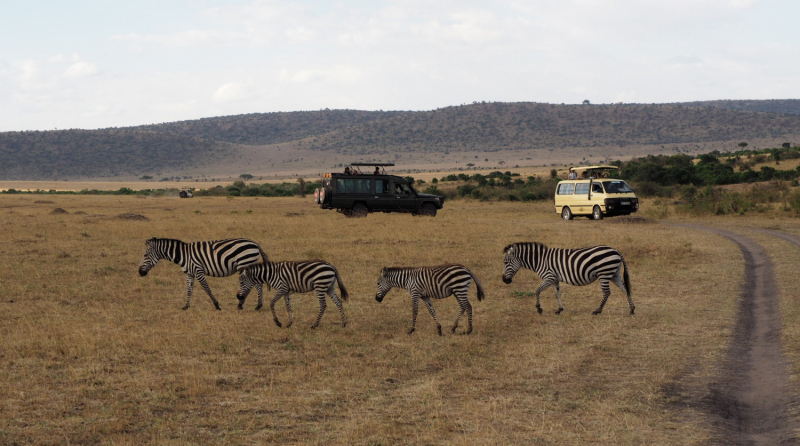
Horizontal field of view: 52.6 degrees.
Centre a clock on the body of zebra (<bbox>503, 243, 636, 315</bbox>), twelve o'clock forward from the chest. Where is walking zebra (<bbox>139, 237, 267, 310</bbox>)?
The walking zebra is roughly at 12 o'clock from the zebra.

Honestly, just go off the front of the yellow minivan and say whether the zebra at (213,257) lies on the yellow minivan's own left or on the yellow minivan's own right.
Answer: on the yellow minivan's own right

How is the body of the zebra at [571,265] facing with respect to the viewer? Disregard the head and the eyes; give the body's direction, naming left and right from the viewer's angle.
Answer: facing to the left of the viewer

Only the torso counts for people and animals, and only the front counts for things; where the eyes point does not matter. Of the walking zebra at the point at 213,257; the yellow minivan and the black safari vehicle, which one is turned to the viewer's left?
the walking zebra

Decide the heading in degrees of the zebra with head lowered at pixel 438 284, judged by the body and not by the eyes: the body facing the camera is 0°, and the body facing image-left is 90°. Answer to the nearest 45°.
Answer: approximately 90°

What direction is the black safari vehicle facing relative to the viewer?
to the viewer's right

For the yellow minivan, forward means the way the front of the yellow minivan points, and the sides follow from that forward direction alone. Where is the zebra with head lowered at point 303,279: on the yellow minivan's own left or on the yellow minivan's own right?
on the yellow minivan's own right

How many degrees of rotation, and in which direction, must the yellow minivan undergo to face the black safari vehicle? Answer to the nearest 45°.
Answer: approximately 135° to its right

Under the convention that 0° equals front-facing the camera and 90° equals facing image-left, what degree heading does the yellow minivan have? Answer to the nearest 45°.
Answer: approximately 315°

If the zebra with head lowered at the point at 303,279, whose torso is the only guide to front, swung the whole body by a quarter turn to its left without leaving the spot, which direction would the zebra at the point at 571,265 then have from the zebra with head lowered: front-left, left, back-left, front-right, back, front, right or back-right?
left

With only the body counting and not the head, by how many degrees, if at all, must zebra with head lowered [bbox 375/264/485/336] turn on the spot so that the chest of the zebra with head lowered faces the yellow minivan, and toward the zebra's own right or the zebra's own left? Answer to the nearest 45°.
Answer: approximately 90° to the zebra's own right

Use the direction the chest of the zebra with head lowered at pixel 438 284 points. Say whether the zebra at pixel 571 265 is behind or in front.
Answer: behind

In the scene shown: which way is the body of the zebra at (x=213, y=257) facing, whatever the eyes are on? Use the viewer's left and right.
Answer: facing to the left of the viewer

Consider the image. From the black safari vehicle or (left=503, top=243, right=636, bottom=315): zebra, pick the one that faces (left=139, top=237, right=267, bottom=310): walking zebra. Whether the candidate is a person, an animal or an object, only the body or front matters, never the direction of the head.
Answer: the zebra

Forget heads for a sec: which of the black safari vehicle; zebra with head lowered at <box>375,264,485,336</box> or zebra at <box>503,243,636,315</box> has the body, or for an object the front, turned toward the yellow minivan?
the black safari vehicle
